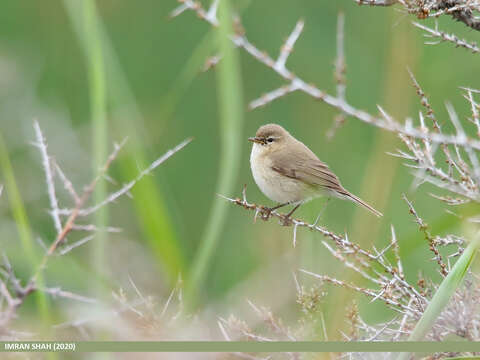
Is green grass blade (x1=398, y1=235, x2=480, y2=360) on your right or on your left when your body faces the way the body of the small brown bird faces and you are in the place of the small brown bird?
on your left

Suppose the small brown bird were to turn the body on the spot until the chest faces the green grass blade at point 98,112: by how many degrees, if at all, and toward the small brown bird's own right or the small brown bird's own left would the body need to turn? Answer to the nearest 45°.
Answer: approximately 45° to the small brown bird's own right

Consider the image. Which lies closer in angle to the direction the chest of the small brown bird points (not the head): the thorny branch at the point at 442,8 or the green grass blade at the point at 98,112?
the green grass blade

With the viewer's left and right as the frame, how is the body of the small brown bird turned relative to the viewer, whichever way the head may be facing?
facing to the left of the viewer
